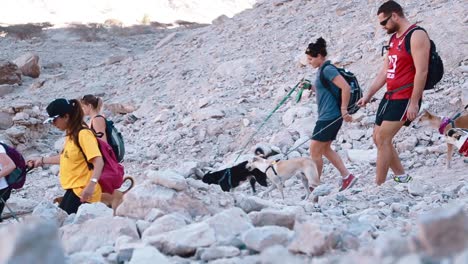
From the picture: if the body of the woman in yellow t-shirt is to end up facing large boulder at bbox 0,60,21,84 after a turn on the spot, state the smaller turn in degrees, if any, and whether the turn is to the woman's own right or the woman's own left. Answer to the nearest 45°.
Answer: approximately 90° to the woman's own right

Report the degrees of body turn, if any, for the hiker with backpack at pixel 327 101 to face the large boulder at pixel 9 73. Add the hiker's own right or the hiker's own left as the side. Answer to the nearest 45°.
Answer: approximately 45° to the hiker's own right

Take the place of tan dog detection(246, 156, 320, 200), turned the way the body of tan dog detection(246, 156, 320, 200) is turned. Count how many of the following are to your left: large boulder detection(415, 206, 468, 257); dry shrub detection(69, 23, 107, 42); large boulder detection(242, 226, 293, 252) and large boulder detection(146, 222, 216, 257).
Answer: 3

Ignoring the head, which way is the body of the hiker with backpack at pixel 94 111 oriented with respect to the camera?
to the viewer's left

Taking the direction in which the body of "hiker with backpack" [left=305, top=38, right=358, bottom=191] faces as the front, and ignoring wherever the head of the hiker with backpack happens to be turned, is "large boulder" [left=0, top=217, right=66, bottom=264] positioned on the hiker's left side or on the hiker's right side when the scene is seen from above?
on the hiker's left side

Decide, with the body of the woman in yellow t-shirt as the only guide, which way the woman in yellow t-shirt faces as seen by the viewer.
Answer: to the viewer's left

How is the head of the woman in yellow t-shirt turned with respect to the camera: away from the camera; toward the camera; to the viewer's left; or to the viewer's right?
to the viewer's left

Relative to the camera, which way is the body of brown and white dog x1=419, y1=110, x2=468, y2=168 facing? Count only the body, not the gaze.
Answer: to the viewer's left
